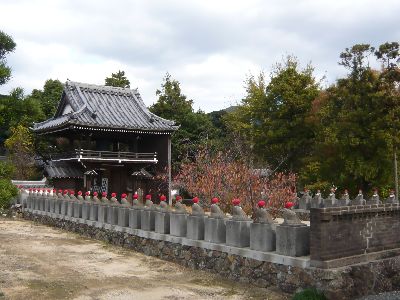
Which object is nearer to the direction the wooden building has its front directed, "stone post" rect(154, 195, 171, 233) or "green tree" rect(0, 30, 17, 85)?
the stone post

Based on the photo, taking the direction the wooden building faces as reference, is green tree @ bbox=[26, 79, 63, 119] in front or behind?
behind

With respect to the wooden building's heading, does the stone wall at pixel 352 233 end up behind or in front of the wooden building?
in front

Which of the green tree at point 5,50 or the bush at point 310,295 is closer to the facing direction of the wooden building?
the bush

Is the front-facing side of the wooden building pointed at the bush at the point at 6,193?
no

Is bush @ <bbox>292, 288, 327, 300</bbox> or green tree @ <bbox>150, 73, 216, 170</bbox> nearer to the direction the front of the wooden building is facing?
the bush

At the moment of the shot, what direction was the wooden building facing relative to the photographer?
facing the viewer and to the right of the viewer

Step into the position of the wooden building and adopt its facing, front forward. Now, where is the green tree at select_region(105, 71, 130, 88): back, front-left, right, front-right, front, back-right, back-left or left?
back-left

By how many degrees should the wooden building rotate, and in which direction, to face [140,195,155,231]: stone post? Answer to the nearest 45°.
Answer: approximately 45° to its right

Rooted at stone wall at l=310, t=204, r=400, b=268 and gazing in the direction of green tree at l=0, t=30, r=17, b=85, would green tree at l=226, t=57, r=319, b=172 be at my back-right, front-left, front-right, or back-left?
front-right

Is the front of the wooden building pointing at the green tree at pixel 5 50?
no

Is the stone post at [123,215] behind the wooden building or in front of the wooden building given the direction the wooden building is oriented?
in front

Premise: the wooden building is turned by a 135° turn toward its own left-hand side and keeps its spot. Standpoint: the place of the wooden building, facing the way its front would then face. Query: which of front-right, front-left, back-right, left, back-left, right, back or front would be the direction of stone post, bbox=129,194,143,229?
back
